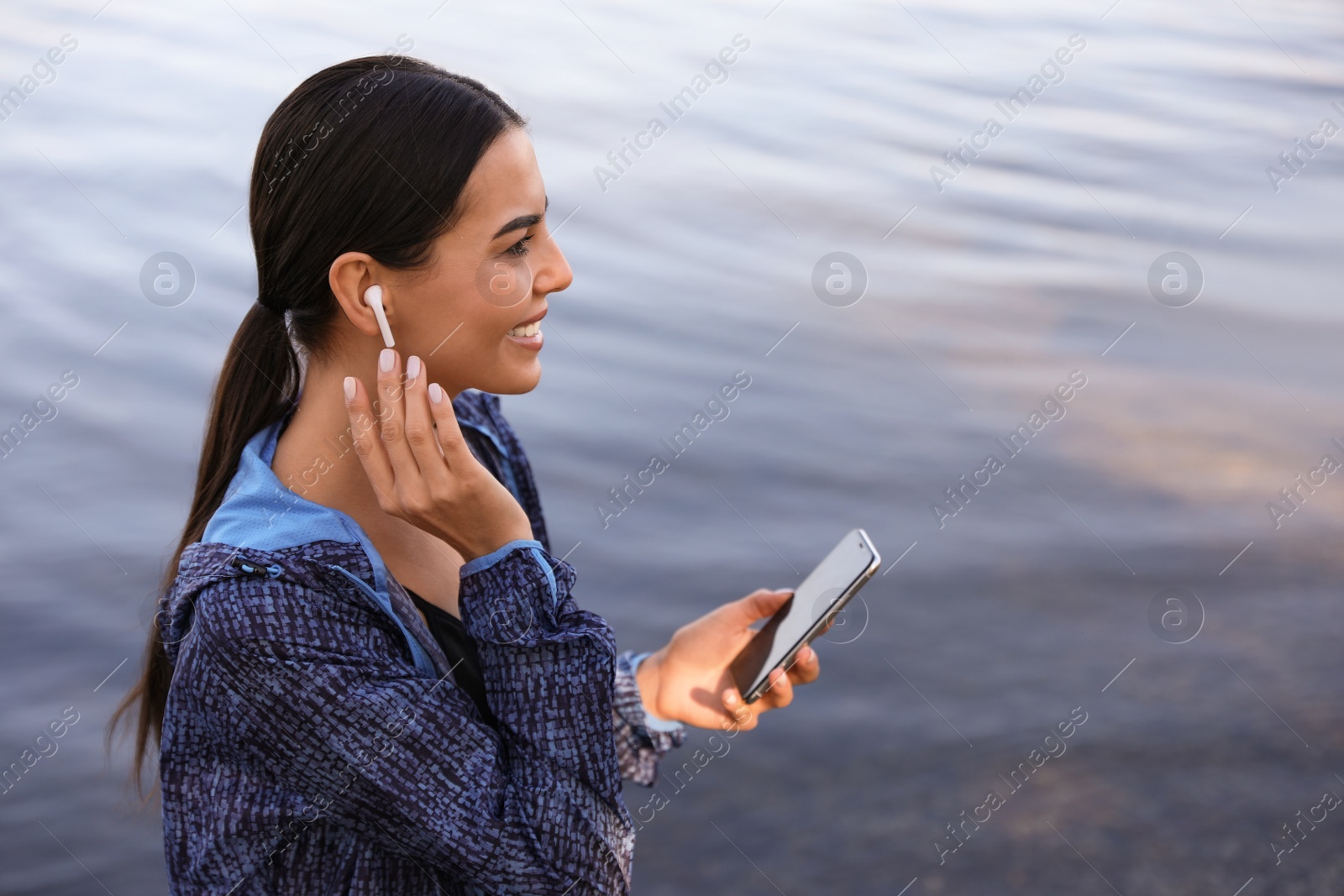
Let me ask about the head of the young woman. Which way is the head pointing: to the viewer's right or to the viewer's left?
to the viewer's right

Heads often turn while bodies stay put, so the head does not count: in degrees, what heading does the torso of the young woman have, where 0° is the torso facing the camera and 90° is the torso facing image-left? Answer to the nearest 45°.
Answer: approximately 270°
